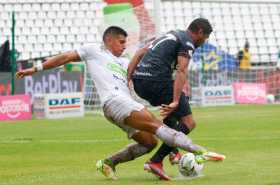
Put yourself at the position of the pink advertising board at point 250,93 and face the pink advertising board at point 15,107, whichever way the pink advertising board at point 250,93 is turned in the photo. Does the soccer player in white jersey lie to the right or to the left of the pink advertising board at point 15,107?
left

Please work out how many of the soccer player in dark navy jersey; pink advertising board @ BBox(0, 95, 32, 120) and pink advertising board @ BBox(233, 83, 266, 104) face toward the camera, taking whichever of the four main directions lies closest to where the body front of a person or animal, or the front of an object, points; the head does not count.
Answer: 2

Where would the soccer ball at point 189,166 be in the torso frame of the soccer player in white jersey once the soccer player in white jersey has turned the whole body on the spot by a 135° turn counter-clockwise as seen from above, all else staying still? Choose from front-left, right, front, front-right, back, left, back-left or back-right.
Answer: right

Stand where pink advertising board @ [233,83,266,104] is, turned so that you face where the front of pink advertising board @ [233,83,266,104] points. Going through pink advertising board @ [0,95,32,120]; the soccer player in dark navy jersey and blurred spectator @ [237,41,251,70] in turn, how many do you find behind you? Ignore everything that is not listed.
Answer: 1

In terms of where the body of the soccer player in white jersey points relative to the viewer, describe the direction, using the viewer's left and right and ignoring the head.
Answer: facing the viewer and to the right of the viewer

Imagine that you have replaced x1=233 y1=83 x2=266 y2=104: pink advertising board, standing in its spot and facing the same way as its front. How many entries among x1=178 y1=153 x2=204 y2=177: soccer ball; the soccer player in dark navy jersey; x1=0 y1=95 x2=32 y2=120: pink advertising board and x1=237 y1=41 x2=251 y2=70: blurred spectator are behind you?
1

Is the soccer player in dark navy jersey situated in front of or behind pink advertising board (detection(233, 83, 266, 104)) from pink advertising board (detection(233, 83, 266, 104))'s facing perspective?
in front

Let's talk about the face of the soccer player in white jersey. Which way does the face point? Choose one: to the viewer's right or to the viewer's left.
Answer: to the viewer's right

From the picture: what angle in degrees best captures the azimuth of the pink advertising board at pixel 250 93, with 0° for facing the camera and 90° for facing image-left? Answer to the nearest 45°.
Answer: approximately 0°
